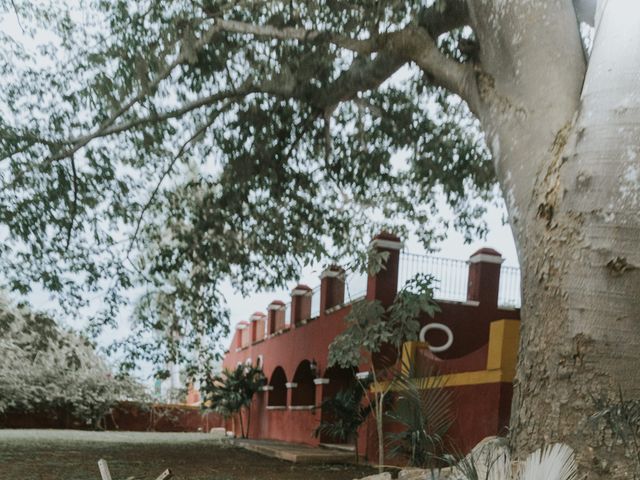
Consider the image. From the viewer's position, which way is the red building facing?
facing the viewer and to the left of the viewer

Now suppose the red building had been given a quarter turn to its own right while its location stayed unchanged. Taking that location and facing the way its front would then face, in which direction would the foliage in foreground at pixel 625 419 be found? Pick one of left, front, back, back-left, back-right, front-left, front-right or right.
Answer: back-left

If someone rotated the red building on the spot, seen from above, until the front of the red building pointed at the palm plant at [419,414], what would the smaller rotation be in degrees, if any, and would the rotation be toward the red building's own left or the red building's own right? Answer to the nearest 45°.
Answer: approximately 45° to the red building's own left

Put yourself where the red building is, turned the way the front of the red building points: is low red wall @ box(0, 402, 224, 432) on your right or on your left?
on your right

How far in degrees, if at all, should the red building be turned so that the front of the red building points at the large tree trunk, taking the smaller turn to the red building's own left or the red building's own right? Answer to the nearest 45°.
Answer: approximately 45° to the red building's own left
